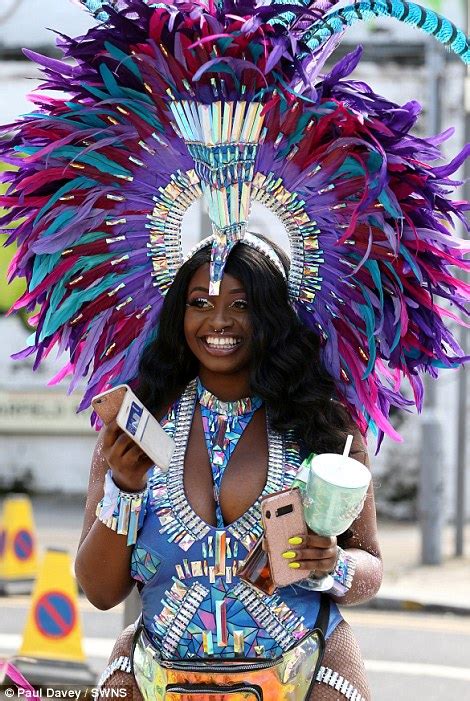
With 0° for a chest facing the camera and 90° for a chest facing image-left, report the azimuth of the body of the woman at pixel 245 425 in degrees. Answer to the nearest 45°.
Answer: approximately 0°

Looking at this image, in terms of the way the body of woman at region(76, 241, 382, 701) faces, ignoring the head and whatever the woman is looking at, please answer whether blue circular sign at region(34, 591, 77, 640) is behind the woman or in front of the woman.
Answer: behind

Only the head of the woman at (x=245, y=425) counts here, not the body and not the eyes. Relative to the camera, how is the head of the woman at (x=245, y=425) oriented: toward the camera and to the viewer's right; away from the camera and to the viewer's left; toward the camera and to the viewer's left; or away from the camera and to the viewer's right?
toward the camera and to the viewer's left

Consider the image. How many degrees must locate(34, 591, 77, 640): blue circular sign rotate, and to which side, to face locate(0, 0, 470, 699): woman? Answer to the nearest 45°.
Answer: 0° — it already faces them

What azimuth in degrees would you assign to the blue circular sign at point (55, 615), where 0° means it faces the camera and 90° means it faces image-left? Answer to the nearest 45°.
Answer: approximately 0°

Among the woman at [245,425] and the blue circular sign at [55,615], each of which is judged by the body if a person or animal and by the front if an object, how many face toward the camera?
2

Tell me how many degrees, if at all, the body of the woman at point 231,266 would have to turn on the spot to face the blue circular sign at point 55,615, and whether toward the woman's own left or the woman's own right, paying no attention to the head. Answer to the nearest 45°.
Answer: approximately 180°

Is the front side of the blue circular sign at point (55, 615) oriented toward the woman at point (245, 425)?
yes
